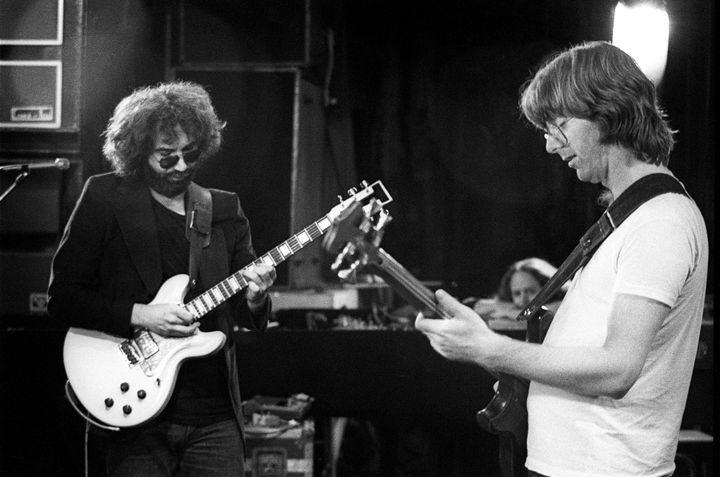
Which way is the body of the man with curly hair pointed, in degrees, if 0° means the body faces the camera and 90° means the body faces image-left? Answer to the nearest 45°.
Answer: approximately 315°
